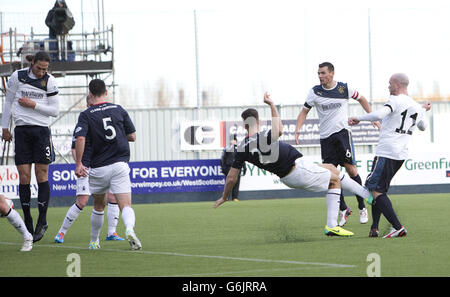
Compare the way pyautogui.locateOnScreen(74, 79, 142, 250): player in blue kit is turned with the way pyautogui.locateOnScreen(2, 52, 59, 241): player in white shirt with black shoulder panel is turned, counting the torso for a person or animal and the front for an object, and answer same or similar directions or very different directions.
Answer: very different directions

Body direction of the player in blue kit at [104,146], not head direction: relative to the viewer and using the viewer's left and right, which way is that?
facing away from the viewer

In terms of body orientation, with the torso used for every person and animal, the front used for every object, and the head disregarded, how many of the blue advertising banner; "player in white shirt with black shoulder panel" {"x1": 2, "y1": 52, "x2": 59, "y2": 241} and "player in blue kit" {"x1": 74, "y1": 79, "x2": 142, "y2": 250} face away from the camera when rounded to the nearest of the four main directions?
1

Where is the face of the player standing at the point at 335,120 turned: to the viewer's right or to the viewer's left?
to the viewer's left

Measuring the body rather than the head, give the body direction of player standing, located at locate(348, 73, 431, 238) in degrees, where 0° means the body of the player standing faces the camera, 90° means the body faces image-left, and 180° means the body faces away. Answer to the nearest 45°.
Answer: approximately 135°

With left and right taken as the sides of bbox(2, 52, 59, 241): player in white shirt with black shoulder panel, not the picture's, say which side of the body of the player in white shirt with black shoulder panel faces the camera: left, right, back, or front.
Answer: front

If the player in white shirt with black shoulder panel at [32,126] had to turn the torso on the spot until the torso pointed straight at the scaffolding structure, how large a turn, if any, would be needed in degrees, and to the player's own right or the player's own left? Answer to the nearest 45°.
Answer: approximately 180°

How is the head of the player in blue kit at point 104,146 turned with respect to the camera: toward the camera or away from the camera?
away from the camera

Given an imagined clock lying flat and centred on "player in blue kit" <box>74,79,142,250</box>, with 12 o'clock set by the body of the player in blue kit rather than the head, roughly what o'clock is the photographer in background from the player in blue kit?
The photographer in background is roughly at 12 o'clock from the player in blue kit.

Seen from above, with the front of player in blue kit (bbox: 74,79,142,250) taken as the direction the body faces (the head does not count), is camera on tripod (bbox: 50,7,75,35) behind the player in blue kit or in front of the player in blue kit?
in front

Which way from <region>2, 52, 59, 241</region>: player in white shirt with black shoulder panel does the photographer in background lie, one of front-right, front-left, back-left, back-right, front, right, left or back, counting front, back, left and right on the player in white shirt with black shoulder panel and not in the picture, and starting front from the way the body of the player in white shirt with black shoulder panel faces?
back
